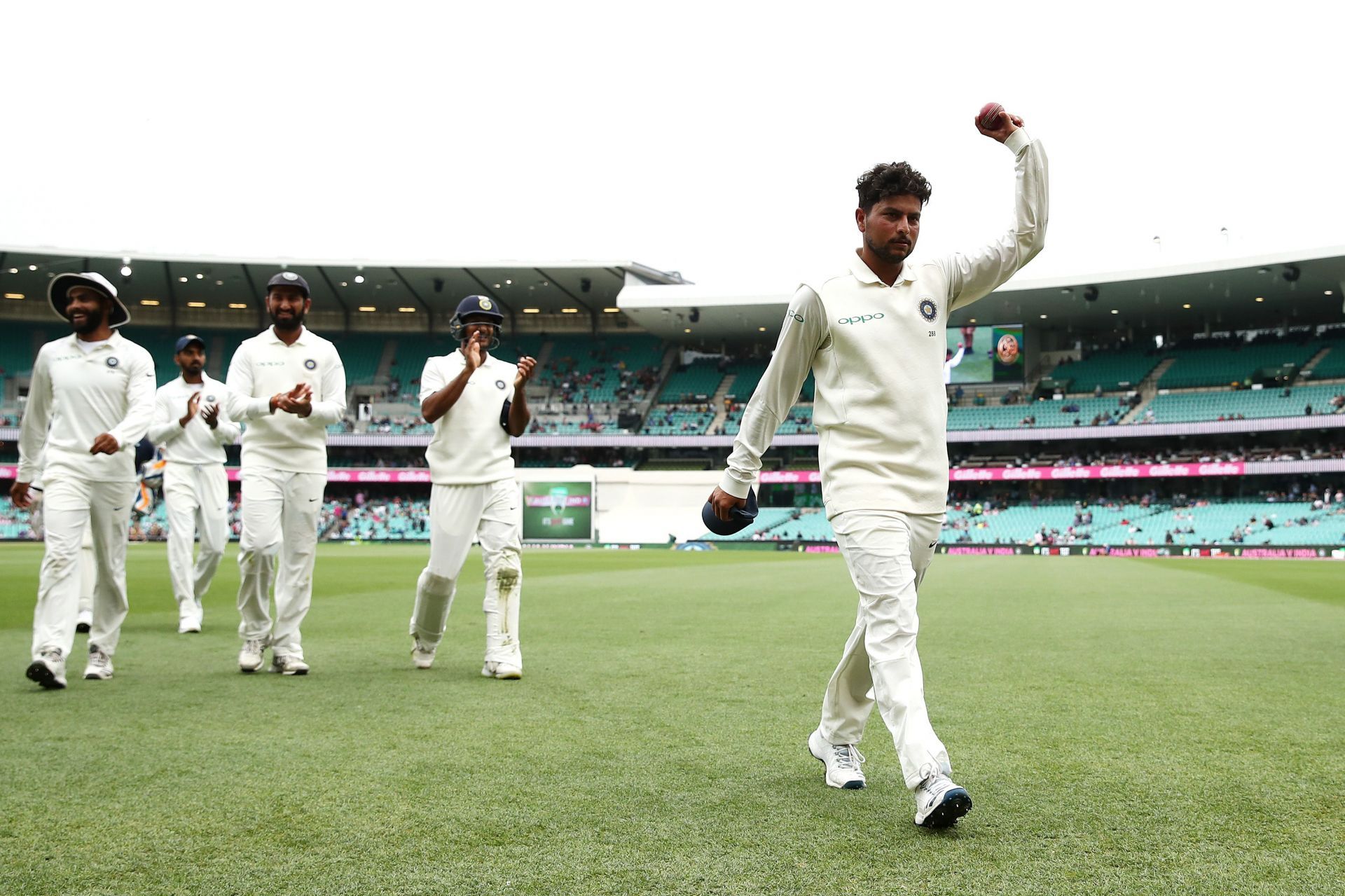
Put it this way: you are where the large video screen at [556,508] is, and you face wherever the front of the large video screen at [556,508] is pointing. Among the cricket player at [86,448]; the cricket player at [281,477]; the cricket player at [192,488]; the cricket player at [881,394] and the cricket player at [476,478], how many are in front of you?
5

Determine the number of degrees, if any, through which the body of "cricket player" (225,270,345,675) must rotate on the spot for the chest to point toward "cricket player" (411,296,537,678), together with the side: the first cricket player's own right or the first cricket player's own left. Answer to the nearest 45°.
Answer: approximately 90° to the first cricket player's own left

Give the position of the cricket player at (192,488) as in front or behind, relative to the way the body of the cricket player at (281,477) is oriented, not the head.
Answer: behind

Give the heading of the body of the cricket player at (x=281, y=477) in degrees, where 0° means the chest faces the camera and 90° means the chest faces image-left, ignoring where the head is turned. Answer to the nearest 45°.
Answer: approximately 0°

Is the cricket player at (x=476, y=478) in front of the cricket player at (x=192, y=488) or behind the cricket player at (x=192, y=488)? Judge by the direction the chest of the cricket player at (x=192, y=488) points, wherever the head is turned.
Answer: in front

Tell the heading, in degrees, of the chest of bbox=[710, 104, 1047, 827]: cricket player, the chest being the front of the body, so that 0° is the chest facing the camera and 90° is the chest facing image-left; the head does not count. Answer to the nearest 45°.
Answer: approximately 315°

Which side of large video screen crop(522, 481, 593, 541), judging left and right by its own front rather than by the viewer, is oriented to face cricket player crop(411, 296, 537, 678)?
front

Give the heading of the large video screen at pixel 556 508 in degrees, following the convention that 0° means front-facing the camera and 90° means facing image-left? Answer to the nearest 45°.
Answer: approximately 0°

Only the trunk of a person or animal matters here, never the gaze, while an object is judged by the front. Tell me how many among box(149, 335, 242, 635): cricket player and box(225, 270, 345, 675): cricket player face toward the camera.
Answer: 2

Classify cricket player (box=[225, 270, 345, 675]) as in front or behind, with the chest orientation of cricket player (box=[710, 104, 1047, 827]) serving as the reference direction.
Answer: behind
